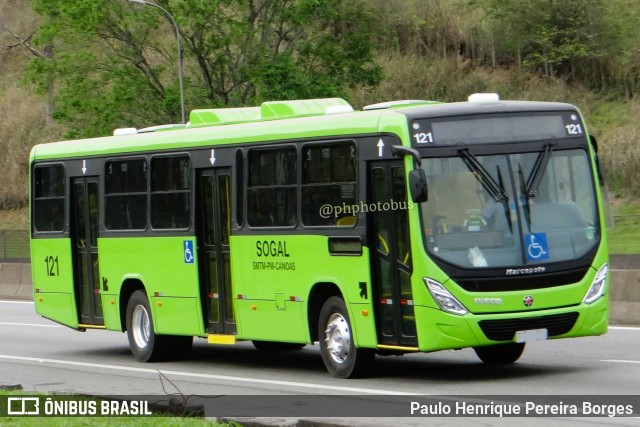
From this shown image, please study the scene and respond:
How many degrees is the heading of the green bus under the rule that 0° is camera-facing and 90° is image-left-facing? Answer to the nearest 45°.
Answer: approximately 315°

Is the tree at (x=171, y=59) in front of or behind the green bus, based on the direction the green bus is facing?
behind

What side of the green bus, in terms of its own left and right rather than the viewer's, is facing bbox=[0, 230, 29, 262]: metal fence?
back
